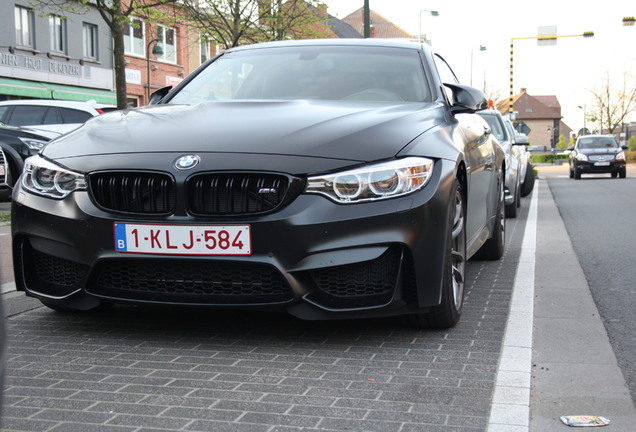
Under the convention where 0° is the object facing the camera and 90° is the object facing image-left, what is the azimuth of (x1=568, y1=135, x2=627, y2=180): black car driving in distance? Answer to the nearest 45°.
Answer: approximately 0°

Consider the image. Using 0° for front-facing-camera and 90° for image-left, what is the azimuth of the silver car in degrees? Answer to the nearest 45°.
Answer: approximately 0°

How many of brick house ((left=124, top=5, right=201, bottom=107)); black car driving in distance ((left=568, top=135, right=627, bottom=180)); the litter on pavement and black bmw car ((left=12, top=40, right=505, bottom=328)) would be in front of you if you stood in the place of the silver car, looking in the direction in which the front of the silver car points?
2

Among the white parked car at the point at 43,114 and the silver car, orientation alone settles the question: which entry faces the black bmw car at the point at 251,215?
the silver car

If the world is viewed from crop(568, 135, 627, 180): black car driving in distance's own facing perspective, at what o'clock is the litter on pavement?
The litter on pavement is roughly at 12 o'clock from the black car driving in distance.

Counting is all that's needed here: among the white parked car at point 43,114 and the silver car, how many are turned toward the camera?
1

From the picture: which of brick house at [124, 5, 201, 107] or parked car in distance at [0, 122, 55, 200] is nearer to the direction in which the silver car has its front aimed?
the parked car in distance

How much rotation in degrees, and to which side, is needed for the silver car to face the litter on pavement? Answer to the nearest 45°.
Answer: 0° — it already faces it

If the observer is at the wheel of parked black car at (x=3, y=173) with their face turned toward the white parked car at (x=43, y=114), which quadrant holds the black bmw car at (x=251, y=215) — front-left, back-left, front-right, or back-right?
back-right

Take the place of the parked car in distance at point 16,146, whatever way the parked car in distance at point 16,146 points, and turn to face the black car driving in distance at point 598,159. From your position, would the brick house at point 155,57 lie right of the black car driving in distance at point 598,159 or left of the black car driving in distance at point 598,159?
left

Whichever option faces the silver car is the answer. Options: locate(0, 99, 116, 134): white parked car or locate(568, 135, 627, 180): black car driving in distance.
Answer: the black car driving in distance

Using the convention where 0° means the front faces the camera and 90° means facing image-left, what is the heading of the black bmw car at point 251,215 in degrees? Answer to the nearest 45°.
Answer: approximately 45°
